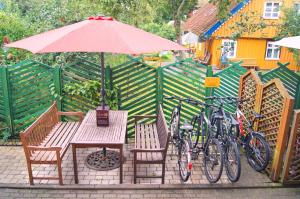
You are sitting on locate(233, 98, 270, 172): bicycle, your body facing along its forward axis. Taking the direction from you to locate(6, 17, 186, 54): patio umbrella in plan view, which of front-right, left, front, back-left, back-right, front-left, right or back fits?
left

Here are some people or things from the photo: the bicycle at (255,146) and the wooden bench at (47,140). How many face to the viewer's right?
1

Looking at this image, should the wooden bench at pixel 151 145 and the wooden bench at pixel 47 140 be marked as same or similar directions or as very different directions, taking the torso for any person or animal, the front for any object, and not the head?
very different directions

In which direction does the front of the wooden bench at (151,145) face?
to the viewer's left

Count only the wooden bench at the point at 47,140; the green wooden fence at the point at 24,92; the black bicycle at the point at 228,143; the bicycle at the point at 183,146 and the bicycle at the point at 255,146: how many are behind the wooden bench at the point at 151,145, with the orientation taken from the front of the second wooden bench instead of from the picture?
3

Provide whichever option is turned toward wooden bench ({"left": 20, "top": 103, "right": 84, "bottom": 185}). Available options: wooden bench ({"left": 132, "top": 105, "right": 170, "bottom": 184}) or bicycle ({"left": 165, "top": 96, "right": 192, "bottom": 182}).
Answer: the wooden bench ({"left": 132, "top": 105, "right": 170, "bottom": 184})

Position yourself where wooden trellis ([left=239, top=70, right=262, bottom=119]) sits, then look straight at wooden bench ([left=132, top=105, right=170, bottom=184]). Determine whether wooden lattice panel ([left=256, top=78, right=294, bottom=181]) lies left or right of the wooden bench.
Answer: left

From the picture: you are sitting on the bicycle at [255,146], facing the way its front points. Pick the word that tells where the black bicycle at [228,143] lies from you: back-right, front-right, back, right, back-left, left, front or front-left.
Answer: left

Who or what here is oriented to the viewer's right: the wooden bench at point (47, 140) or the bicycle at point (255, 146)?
the wooden bench

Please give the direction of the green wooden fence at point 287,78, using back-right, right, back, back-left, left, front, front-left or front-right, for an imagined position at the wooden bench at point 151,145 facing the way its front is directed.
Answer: back-right

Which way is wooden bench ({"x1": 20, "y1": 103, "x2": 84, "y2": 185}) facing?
to the viewer's right

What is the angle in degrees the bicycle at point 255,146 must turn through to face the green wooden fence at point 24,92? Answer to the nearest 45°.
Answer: approximately 45° to its left

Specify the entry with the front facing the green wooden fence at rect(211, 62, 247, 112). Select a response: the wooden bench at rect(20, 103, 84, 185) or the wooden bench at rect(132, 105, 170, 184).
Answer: the wooden bench at rect(20, 103, 84, 185)

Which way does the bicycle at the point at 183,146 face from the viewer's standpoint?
away from the camera

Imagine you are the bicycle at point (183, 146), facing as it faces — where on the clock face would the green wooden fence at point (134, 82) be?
The green wooden fence is roughly at 11 o'clock from the bicycle.
